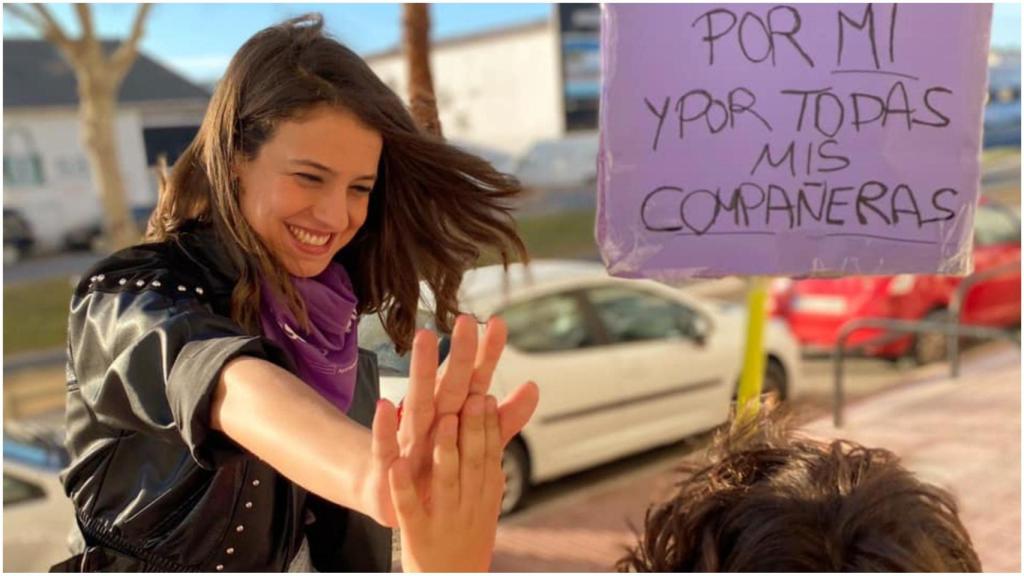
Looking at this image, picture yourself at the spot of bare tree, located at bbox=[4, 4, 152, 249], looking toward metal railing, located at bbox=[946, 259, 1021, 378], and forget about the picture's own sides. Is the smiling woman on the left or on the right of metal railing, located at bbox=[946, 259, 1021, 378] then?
right

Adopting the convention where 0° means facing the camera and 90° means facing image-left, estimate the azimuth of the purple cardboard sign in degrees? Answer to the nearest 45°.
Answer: approximately 0°

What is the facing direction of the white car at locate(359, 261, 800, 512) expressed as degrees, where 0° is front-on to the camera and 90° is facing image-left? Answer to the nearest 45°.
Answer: approximately 225°

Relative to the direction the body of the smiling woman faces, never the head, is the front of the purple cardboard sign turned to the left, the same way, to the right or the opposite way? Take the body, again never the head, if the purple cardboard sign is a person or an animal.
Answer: to the right

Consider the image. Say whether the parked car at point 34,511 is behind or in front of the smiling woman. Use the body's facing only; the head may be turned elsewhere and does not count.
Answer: behind

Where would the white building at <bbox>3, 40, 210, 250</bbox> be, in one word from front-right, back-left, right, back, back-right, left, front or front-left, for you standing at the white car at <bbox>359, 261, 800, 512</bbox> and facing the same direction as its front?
left

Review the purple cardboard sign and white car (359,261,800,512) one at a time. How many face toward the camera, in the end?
1

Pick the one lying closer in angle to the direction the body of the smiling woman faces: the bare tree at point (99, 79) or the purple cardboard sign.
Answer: the purple cardboard sign

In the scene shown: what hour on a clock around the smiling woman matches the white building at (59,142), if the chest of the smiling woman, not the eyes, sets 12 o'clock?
The white building is roughly at 7 o'clock from the smiling woman.

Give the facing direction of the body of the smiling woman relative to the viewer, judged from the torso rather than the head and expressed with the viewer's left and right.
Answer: facing the viewer and to the right of the viewer

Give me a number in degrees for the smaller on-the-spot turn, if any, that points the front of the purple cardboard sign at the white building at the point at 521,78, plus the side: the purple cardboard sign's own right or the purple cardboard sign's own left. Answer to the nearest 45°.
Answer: approximately 180°

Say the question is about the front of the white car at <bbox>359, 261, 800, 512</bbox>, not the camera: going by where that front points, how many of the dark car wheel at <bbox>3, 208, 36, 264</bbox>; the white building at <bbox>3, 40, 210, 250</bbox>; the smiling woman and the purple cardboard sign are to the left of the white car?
2
